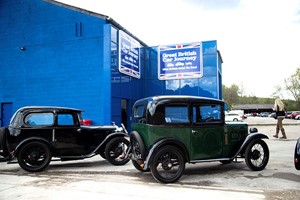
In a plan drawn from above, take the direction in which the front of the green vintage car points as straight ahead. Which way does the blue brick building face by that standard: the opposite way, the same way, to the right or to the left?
to the right

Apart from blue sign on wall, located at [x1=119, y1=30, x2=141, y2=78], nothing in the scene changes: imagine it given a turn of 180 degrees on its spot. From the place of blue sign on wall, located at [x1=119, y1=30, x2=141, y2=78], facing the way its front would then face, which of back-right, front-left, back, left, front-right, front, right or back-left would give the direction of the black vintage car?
back-left

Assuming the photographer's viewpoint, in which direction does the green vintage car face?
facing away from the viewer and to the right of the viewer

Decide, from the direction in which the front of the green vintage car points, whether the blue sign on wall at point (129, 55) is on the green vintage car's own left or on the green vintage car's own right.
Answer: on the green vintage car's own left

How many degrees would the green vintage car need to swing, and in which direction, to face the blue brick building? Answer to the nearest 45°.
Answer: approximately 90° to its left

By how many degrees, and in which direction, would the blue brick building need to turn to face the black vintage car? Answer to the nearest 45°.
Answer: approximately 45° to its right

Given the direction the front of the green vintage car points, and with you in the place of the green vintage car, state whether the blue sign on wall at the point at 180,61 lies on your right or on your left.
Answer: on your left

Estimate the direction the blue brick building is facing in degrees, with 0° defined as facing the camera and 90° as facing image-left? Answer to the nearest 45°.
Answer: approximately 315°

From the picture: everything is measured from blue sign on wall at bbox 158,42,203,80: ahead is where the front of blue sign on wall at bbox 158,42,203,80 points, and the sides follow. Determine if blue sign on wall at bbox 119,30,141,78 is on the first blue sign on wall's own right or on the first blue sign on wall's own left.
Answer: on the first blue sign on wall's own right

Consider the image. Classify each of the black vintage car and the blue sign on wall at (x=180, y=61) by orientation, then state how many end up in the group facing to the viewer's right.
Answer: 1

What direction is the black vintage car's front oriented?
to the viewer's right
